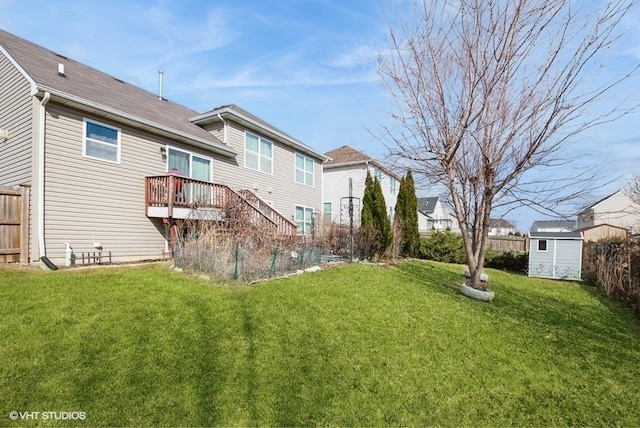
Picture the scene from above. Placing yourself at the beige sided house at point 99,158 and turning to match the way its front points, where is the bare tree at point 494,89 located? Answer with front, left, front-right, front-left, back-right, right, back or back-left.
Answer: back

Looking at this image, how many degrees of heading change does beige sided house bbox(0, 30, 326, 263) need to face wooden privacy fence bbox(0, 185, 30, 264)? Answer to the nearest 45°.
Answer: approximately 90° to its left

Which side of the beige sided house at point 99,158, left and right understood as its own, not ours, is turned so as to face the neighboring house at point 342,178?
right

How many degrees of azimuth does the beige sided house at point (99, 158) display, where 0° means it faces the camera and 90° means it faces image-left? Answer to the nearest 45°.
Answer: approximately 135°

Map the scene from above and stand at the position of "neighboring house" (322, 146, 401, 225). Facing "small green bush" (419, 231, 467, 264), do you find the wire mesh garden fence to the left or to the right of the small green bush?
right

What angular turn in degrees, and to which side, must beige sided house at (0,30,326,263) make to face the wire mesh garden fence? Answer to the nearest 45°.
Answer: approximately 180°
